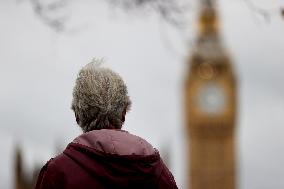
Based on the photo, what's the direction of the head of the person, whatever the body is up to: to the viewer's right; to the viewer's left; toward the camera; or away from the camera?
away from the camera

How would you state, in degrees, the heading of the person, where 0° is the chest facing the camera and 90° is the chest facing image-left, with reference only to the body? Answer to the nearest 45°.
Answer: approximately 180°
